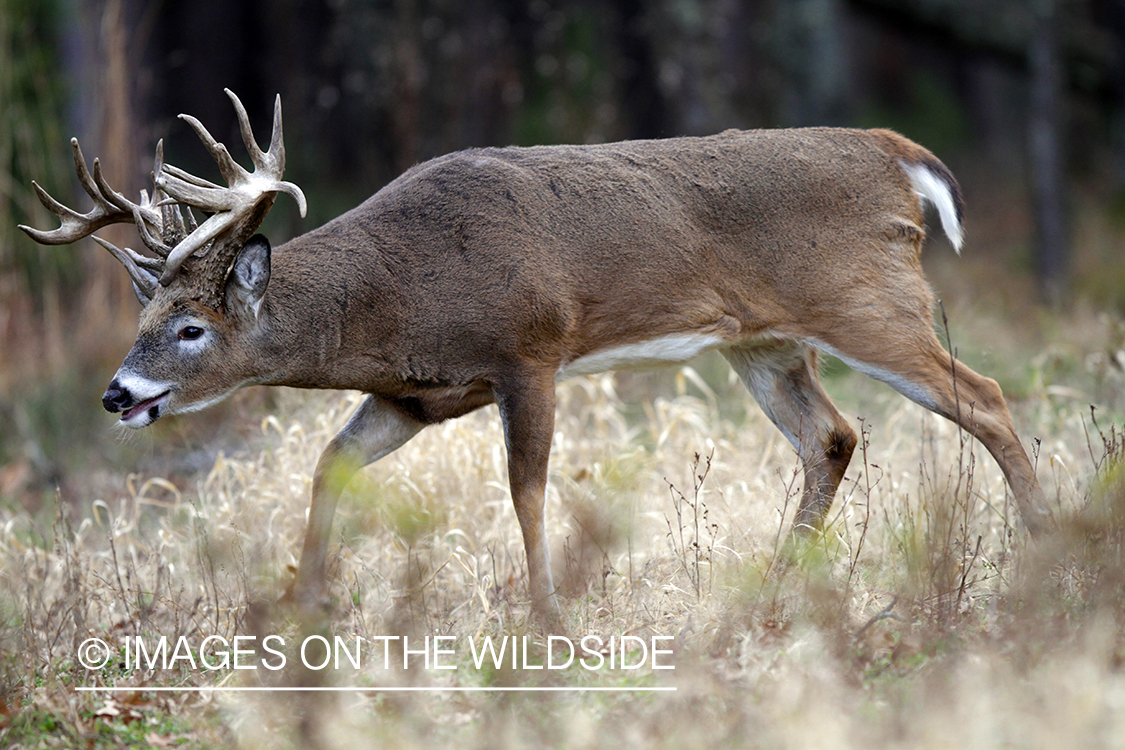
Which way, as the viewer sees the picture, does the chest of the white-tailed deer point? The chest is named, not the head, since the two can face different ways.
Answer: to the viewer's left
